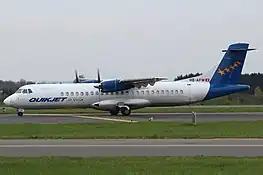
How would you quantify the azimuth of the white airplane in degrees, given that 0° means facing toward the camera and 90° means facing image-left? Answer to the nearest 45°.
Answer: approximately 90°
